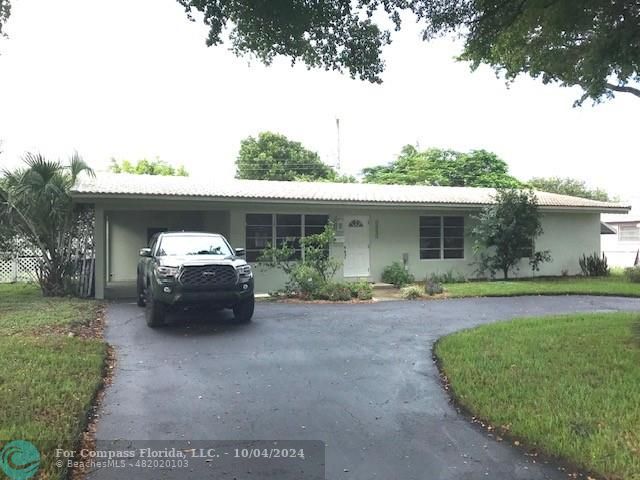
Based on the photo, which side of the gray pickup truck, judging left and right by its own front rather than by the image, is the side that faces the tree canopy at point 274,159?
back

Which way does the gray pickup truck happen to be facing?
toward the camera

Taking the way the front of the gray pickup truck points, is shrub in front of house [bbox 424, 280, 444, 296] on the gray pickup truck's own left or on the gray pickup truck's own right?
on the gray pickup truck's own left

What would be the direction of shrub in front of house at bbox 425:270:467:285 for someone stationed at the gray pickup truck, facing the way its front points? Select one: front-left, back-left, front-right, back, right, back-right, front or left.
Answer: back-left

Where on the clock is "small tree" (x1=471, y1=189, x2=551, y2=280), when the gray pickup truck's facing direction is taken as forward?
The small tree is roughly at 8 o'clock from the gray pickup truck.

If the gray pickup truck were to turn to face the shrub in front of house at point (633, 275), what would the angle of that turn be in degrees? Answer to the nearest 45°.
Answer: approximately 90° to its left

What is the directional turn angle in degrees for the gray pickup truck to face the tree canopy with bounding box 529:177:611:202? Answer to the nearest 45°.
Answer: approximately 135° to its left

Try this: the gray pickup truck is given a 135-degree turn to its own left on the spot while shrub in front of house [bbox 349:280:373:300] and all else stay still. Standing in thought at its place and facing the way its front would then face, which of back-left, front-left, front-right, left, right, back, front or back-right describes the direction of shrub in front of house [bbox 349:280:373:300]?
front

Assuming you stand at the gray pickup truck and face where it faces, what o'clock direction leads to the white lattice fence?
The white lattice fence is roughly at 5 o'clock from the gray pickup truck.

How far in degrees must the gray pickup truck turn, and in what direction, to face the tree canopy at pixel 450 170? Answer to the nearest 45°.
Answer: approximately 135° to its left

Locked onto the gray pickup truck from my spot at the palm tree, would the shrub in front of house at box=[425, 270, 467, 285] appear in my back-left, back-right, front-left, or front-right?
front-left

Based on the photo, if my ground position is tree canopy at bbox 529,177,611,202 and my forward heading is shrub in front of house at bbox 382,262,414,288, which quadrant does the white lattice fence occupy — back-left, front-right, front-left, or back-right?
front-right

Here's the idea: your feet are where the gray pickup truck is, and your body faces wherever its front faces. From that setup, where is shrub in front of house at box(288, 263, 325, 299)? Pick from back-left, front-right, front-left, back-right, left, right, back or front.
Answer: back-left

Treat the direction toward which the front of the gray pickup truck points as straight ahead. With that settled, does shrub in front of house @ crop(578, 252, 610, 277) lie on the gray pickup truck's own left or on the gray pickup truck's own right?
on the gray pickup truck's own left
